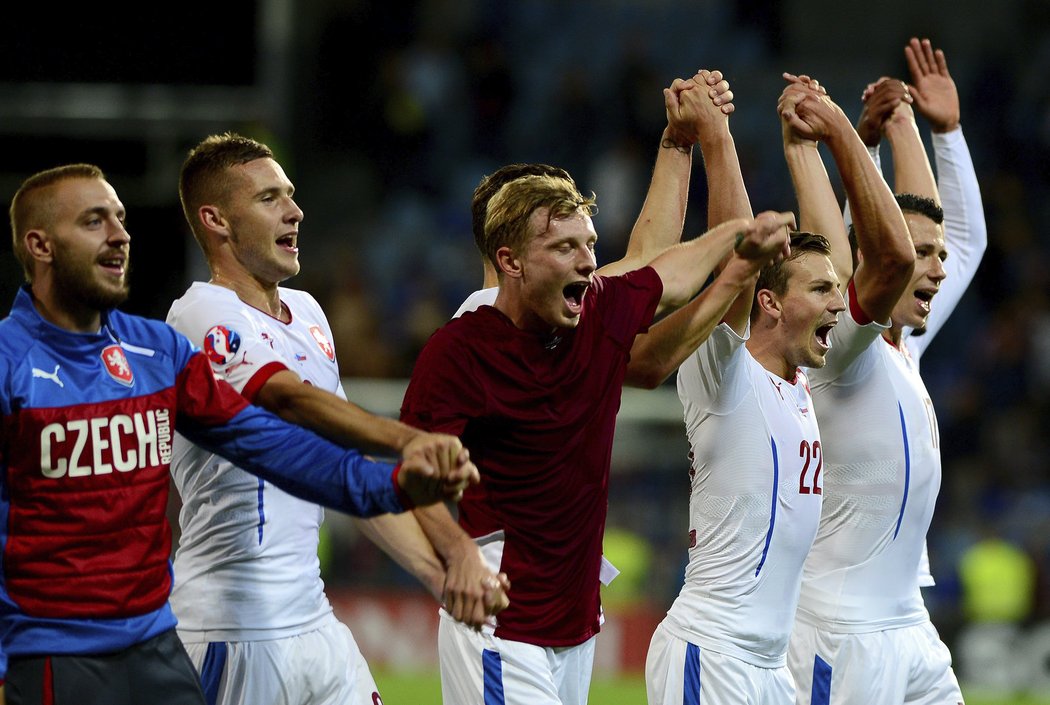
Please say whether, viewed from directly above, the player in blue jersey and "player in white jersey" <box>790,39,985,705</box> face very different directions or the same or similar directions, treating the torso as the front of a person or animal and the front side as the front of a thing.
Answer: same or similar directions

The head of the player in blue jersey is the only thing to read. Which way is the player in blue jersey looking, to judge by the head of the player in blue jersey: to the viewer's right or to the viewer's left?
to the viewer's right

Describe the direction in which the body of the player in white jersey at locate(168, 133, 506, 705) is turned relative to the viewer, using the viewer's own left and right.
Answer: facing the viewer and to the right of the viewer

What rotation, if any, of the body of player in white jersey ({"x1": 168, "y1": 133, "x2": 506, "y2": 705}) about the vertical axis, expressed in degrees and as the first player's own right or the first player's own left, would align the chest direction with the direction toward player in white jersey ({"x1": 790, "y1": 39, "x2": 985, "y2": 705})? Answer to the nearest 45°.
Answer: approximately 45° to the first player's own left

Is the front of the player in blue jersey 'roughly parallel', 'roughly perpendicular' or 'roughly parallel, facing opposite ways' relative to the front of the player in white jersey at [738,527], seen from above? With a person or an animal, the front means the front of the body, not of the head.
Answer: roughly parallel

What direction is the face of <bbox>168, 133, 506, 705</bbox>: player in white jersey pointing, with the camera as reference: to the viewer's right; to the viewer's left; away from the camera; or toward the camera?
to the viewer's right

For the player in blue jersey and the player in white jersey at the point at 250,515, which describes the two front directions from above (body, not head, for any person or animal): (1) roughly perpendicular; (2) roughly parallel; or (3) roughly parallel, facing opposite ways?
roughly parallel

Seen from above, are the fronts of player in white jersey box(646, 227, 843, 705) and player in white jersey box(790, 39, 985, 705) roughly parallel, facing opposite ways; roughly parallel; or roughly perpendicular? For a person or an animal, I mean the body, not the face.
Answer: roughly parallel

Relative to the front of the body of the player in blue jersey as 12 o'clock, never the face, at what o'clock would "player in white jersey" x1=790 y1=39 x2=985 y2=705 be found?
The player in white jersey is roughly at 10 o'clock from the player in blue jersey.

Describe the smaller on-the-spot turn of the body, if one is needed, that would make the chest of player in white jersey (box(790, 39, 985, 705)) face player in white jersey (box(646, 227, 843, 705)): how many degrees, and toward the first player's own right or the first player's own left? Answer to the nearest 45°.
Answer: approximately 135° to the first player's own right

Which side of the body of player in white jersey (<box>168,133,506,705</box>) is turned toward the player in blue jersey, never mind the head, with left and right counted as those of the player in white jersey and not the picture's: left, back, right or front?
right
